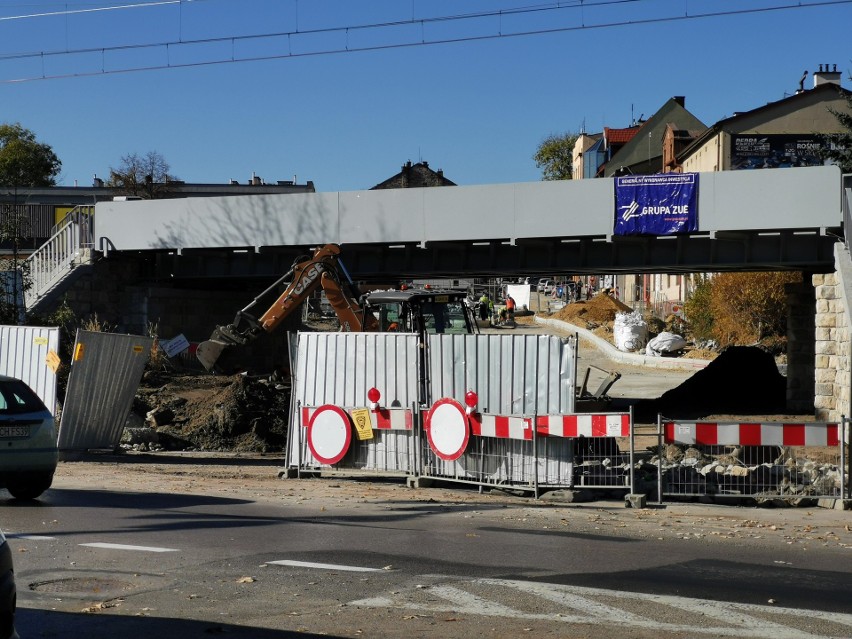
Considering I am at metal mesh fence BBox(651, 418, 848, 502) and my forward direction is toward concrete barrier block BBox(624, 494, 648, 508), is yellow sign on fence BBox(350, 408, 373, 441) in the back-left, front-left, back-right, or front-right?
front-right

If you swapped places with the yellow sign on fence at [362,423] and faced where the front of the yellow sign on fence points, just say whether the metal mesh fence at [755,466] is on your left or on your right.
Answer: on your left

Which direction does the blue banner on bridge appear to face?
toward the camera

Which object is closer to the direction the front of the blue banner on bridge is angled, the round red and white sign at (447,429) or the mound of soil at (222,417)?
the round red and white sign

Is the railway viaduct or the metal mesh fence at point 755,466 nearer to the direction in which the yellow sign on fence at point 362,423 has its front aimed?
the metal mesh fence

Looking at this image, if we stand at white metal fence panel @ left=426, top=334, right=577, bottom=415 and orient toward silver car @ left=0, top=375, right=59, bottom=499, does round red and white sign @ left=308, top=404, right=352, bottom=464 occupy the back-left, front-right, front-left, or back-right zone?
front-right

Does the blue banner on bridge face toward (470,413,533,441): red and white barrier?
yes

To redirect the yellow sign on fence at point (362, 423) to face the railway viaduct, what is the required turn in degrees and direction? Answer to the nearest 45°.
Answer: approximately 180°

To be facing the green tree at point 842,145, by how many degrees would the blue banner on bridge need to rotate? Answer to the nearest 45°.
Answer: approximately 135° to its left

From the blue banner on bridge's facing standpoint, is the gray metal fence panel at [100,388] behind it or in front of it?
in front

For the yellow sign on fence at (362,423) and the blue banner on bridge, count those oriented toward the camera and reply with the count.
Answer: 2

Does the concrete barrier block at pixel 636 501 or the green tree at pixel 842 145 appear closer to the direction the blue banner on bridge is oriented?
the concrete barrier block

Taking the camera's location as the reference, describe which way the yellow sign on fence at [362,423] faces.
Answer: facing the viewer

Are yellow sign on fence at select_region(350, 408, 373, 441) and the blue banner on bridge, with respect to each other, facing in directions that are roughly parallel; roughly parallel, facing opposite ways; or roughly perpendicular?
roughly parallel

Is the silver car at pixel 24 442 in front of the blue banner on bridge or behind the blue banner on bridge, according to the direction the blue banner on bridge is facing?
in front
